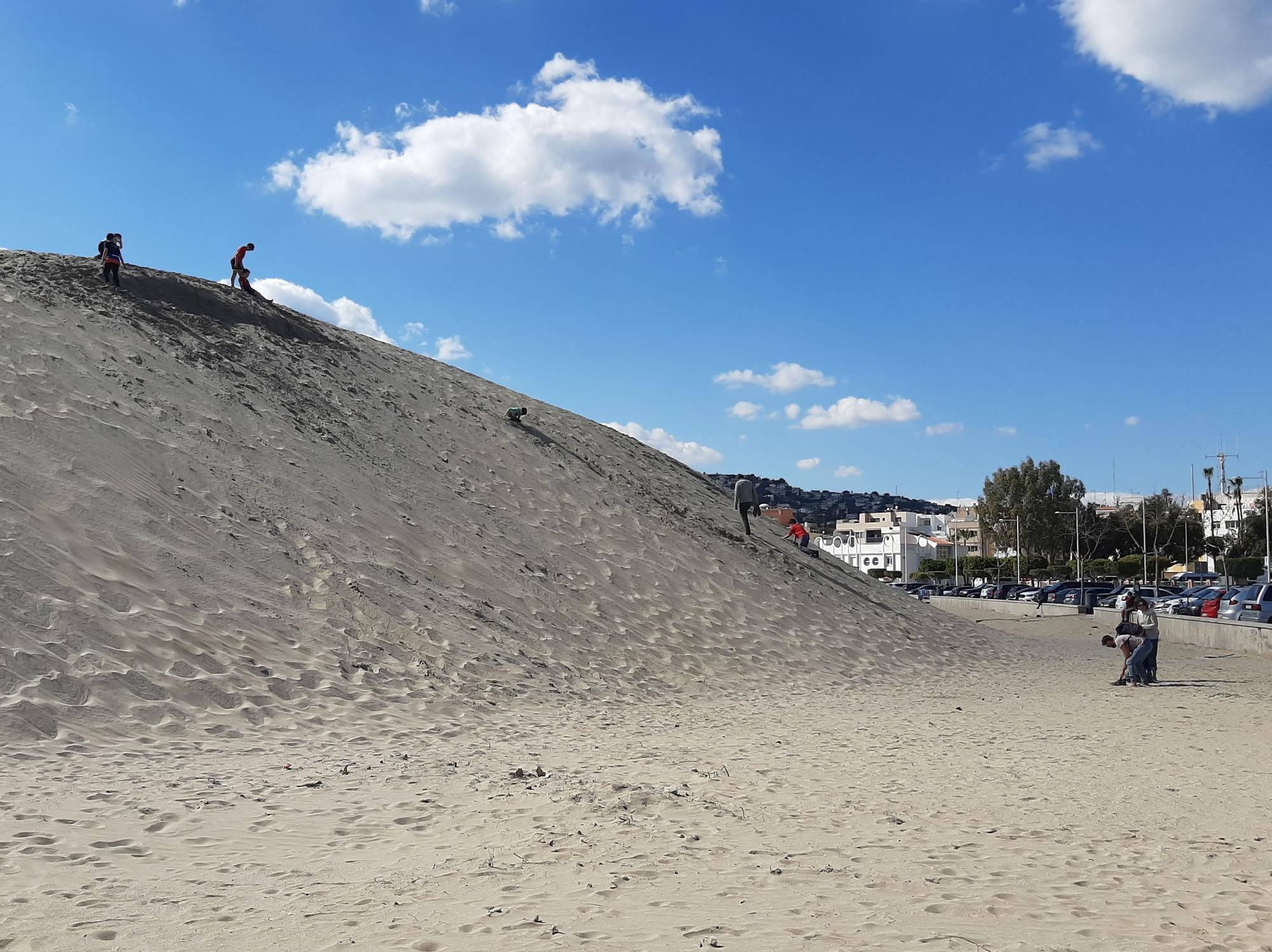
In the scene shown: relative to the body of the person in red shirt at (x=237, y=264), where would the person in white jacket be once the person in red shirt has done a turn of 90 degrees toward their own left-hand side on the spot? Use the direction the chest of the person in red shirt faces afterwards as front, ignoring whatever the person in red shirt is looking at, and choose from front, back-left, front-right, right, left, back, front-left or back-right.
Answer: back-right

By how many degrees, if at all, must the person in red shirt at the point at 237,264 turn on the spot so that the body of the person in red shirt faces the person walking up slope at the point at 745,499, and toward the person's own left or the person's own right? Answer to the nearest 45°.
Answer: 0° — they already face them

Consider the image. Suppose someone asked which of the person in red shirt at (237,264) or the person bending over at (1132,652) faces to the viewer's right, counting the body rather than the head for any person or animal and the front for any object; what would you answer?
the person in red shirt

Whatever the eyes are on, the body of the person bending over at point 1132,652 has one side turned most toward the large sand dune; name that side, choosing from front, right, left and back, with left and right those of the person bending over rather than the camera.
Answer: front

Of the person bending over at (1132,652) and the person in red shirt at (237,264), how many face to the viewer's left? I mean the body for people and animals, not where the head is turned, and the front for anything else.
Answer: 1

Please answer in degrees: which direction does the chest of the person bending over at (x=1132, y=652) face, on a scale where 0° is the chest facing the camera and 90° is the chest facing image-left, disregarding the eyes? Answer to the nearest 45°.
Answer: approximately 90°

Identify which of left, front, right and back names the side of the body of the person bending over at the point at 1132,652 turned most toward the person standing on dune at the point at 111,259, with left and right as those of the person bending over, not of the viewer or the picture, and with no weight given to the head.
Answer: front

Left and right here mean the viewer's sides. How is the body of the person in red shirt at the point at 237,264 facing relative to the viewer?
facing to the right of the viewer
